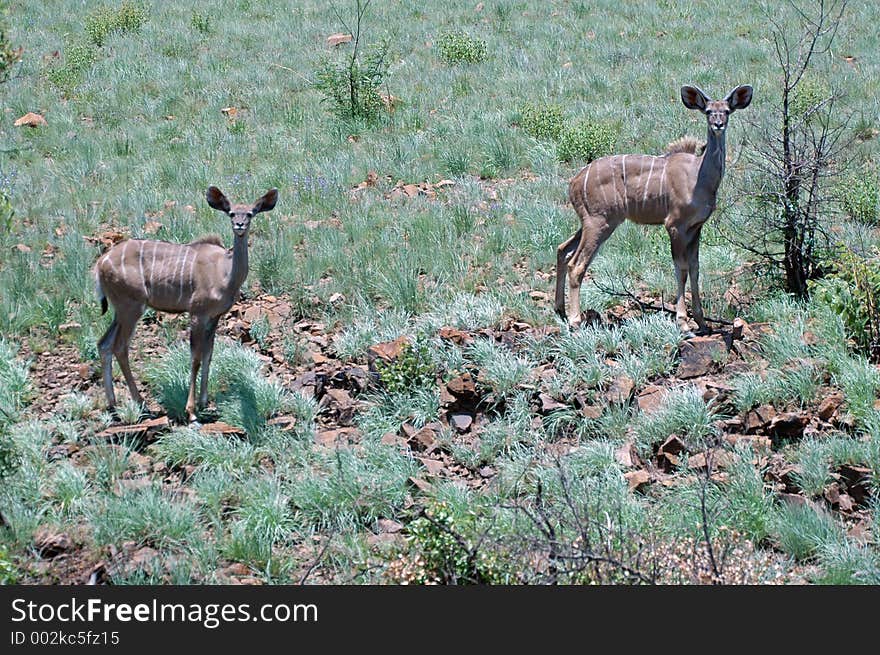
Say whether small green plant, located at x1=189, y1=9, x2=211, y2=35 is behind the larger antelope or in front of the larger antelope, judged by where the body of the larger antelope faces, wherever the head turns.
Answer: behind

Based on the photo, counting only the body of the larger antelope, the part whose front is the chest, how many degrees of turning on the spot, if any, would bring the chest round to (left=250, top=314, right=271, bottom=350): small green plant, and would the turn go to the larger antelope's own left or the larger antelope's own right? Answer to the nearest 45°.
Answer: approximately 135° to the larger antelope's own right

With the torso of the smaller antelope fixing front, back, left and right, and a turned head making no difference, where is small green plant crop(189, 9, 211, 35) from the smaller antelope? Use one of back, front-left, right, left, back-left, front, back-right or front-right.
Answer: back-left

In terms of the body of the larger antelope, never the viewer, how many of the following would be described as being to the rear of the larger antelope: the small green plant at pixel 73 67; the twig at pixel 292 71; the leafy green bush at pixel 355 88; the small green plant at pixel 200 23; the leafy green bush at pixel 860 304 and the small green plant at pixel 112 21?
5

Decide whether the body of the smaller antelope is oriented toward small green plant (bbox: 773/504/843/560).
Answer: yes

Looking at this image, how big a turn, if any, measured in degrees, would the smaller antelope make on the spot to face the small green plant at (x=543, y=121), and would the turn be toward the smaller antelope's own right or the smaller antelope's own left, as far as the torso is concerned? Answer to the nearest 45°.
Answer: approximately 90° to the smaller antelope's own left

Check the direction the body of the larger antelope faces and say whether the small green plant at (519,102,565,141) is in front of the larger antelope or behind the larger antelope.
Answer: behind

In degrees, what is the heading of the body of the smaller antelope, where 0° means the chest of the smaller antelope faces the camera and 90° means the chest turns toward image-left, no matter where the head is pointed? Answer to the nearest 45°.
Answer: approximately 315°

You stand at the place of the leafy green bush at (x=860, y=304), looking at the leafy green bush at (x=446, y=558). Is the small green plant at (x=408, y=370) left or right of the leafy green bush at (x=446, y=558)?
right

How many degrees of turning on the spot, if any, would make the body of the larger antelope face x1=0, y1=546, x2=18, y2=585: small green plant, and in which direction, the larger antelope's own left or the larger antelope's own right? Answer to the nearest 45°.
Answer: approximately 90° to the larger antelope's own right

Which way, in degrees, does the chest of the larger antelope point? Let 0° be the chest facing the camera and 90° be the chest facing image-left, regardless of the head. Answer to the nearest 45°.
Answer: approximately 315°
